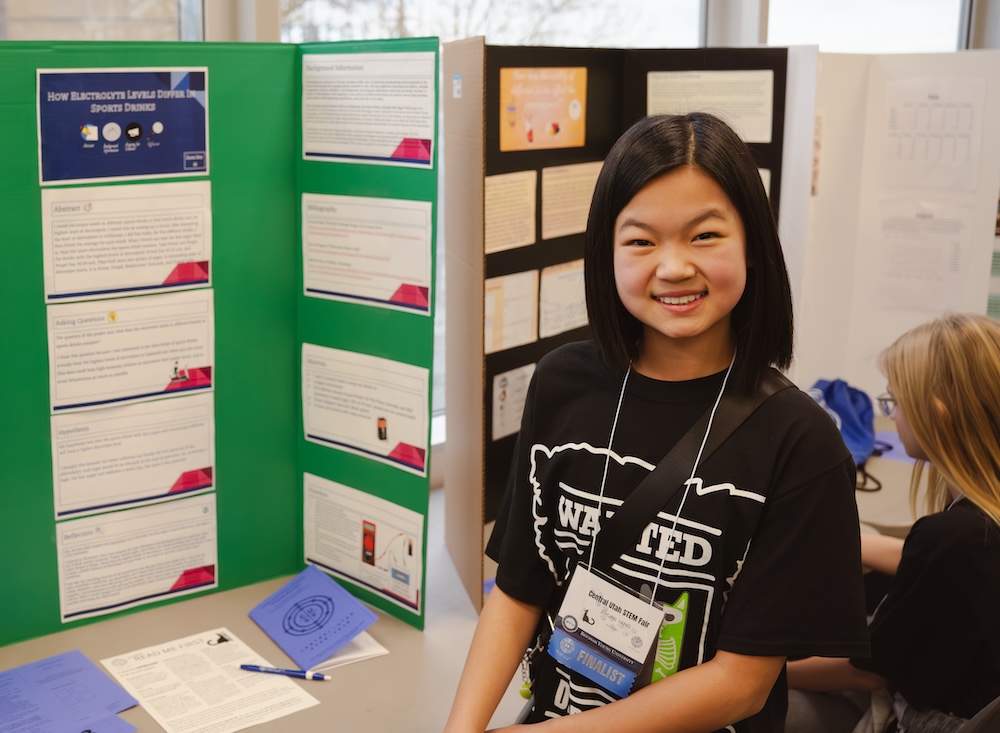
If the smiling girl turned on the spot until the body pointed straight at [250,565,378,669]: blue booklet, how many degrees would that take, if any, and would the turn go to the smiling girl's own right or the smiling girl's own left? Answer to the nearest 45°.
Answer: approximately 135° to the smiling girl's own right

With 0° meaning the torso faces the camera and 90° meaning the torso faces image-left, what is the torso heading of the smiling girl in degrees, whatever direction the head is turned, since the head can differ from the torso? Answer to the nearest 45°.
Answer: approximately 0°

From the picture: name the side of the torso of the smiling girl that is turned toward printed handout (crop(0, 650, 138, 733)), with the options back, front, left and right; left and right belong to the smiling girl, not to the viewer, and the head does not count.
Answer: right

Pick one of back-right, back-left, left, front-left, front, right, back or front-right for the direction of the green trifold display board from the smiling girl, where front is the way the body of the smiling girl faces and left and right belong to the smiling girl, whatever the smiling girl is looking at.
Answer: back-right

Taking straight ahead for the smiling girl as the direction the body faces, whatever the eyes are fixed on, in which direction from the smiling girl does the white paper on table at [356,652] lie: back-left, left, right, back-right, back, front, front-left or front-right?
back-right

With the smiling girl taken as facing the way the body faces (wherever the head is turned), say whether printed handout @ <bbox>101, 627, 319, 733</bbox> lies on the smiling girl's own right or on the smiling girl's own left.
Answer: on the smiling girl's own right
